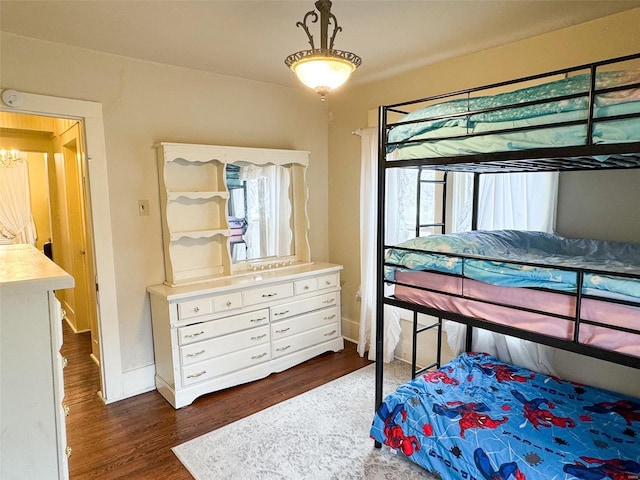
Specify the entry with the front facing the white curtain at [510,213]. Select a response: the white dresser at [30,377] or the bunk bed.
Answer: the white dresser

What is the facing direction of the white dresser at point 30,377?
to the viewer's right

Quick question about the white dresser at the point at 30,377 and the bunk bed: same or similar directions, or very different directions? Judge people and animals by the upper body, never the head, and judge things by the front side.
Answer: very different directions

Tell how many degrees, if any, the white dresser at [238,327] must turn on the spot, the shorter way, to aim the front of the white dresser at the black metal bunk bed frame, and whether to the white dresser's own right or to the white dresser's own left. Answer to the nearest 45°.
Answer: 0° — it already faces it

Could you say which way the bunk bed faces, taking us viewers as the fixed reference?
facing the viewer and to the left of the viewer

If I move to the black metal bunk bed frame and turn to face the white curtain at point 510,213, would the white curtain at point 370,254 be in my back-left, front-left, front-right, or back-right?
front-left

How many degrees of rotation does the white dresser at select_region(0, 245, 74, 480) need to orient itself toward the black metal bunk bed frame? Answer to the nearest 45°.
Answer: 0° — it already faces it

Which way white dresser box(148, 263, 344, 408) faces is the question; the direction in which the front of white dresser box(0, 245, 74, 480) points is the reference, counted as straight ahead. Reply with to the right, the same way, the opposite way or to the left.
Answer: to the right

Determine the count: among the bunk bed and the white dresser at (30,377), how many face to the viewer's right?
1

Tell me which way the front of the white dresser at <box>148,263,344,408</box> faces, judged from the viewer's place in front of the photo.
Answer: facing the viewer and to the right of the viewer

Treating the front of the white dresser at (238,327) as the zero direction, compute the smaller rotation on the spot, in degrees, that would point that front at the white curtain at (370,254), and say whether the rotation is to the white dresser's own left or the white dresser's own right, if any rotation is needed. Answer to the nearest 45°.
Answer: approximately 45° to the white dresser's own left

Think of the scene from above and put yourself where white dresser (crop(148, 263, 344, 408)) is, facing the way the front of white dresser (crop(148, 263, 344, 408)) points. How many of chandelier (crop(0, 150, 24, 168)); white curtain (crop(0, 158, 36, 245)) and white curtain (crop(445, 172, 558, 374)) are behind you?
2
